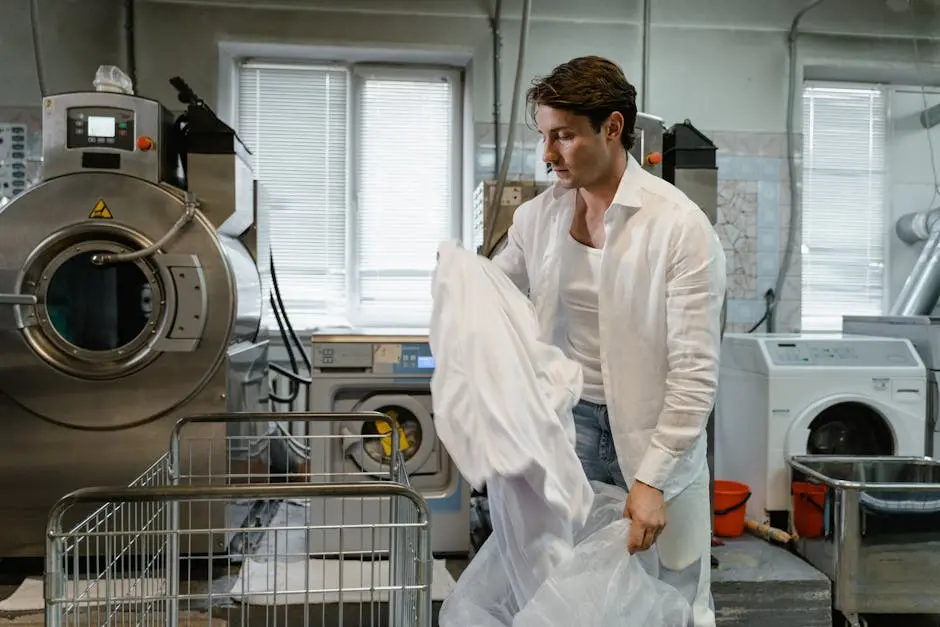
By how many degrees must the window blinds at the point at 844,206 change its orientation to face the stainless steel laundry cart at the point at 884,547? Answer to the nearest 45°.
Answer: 0° — it already faces it

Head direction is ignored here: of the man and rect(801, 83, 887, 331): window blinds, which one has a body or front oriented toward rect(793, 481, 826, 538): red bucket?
the window blinds

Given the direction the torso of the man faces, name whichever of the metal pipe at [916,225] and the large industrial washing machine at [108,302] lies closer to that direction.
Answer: the large industrial washing machine

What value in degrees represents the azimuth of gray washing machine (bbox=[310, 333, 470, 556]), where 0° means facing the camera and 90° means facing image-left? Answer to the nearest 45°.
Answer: approximately 0°

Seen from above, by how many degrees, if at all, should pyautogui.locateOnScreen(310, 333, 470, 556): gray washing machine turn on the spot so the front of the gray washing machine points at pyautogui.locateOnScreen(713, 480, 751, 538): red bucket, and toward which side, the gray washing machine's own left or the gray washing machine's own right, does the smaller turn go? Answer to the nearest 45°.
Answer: approximately 90° to the gray washing machine's own left

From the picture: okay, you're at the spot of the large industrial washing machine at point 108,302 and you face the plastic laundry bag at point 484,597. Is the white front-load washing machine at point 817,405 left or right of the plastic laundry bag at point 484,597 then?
left

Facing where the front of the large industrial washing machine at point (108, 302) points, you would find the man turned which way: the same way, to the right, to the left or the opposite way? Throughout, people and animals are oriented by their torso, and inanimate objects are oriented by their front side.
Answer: to the right

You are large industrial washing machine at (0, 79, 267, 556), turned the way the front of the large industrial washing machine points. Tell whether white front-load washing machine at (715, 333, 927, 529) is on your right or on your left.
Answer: on your left

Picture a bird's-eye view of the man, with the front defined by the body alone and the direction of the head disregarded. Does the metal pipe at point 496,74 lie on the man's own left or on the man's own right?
on the man's own right
